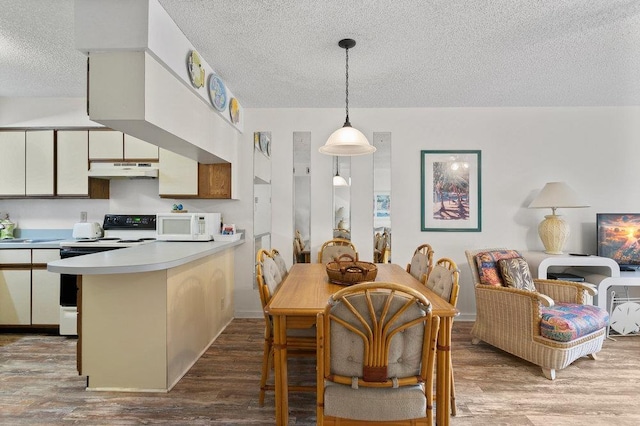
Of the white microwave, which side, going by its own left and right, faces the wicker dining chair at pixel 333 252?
left

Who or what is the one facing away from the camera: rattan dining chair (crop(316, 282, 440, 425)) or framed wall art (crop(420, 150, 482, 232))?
the rattan dining chair

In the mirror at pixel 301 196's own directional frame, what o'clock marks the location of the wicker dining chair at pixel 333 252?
The wicker dining chair is roughly at 11 o'clock from the mirror.

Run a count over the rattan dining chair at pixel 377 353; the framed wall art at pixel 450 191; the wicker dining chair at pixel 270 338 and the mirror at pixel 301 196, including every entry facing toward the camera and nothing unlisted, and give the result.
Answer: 2

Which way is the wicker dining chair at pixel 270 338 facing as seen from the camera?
to the viewer's right

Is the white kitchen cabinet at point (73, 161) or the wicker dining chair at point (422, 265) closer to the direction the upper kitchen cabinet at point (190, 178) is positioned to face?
the wicker dining chair

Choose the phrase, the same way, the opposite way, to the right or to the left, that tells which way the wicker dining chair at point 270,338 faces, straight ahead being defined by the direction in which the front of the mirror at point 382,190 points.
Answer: to the left

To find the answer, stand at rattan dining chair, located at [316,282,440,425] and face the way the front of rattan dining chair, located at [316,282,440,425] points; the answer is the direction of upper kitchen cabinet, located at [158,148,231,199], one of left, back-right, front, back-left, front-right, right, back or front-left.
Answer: front-left

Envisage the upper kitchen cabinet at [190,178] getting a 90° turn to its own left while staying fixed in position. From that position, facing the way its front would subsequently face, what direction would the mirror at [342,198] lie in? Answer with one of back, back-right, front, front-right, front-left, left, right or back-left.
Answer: front

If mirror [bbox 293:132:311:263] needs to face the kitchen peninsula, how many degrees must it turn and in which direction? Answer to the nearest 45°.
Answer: approximately 45° to its right

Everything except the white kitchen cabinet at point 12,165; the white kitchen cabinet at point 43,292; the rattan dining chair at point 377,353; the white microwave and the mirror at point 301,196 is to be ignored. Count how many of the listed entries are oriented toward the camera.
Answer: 4
